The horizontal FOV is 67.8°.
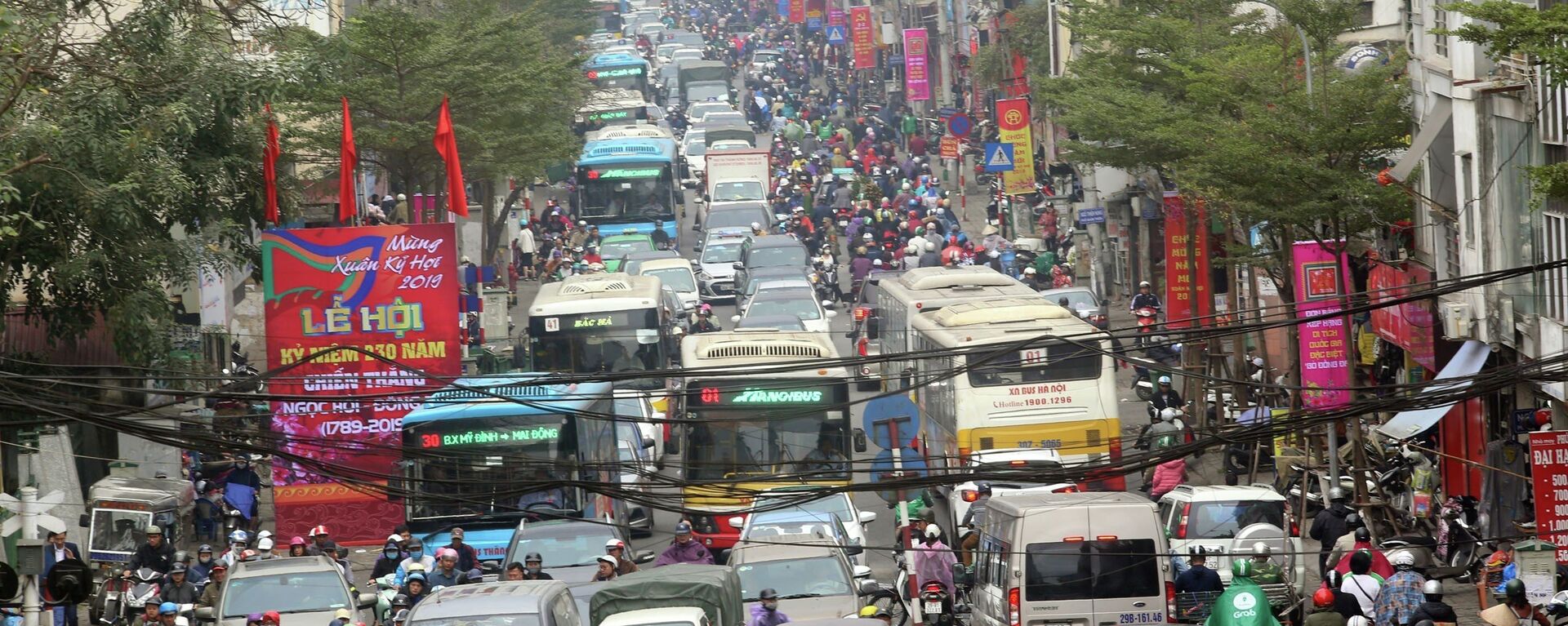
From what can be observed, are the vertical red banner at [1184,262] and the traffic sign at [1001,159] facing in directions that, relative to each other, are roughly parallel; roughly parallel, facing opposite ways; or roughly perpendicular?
roughly parallel

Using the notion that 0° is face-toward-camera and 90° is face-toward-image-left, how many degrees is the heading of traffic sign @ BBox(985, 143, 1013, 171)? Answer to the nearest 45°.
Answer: approximately 0°

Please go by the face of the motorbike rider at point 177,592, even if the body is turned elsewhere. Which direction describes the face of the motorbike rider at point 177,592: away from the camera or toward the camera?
toward the camera

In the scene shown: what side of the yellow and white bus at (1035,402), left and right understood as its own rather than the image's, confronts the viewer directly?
back

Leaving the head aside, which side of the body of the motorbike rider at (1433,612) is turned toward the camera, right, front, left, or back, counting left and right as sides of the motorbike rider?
back

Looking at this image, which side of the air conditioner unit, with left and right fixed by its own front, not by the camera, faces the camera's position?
left

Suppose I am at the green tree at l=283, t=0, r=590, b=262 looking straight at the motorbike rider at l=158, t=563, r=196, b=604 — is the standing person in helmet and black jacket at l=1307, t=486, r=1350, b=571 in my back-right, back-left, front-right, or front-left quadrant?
front-left

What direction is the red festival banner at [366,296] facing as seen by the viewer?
toward the camera

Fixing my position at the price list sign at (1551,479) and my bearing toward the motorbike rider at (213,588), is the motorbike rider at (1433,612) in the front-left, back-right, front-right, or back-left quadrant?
front-left

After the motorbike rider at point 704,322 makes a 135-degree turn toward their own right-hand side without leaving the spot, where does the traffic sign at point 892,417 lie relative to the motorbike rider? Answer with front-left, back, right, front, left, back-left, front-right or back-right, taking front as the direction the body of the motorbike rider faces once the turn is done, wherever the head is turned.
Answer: back-left

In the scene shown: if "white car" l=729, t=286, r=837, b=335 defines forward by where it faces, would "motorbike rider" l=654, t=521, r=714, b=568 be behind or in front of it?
in front

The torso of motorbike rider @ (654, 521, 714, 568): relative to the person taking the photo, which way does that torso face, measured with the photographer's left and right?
facing the viewer

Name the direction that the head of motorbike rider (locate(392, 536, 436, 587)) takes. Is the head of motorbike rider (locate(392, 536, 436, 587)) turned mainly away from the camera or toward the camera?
toward the camera

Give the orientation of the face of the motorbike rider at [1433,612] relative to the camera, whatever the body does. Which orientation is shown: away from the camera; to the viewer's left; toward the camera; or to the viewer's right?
away from the camera

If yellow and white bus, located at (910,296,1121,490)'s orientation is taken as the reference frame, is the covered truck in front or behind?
behind

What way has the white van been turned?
away from the camera

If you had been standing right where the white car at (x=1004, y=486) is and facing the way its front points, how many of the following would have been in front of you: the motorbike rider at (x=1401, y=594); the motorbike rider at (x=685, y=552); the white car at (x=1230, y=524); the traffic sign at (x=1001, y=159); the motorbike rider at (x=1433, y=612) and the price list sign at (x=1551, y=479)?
1

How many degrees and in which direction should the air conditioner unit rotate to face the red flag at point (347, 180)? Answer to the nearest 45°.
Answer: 0° — it already faces it

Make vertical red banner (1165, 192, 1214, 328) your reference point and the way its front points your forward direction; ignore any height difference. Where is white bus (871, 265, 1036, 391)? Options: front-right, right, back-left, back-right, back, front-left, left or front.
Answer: front-right
